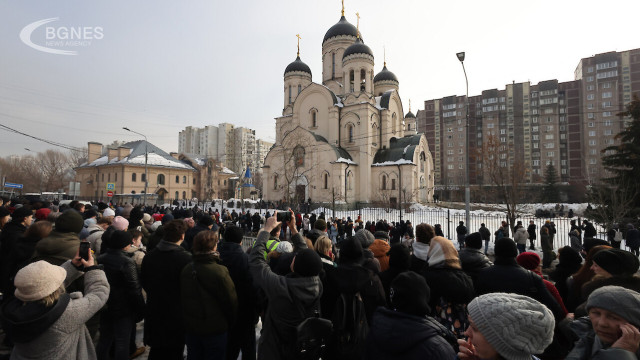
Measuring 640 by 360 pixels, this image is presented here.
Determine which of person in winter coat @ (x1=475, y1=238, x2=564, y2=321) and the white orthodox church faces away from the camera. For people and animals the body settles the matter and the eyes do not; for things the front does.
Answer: the person in winter coat

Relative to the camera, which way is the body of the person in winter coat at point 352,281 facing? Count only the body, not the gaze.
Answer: away from the camera

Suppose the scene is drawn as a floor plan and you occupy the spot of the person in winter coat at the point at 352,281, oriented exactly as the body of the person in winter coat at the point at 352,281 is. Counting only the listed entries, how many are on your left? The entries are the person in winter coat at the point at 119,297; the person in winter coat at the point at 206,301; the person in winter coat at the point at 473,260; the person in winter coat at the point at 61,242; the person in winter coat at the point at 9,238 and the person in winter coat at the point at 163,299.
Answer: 5

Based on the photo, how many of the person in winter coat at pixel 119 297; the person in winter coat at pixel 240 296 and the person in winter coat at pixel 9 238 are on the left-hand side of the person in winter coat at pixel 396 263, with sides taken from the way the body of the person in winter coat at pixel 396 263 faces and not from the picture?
3

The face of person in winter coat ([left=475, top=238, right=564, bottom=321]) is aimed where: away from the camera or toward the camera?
away from the camera

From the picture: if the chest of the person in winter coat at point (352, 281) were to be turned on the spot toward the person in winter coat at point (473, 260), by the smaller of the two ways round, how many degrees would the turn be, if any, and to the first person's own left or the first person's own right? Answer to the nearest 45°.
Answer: approximately 45° to the first person's own right

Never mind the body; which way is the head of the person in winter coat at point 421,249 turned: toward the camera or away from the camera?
away from the camera

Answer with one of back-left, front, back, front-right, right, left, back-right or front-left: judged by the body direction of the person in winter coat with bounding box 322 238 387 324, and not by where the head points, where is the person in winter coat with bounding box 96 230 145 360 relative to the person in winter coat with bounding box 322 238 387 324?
left

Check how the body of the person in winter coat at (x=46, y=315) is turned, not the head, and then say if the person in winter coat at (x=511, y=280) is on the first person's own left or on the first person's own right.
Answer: on the first person's own right

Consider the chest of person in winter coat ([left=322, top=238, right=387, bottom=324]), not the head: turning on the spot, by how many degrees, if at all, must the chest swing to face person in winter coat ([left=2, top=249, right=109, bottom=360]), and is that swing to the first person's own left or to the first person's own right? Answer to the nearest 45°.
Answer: approximately 135° to the first person's own left

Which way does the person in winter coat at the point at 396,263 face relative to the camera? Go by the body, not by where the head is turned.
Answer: away from the camera

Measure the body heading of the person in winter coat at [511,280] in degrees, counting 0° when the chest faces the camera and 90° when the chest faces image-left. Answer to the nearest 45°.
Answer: approximately 180°

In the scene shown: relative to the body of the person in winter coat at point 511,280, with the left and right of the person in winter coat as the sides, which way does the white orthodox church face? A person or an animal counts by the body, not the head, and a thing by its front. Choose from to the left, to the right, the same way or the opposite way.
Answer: the opposite way

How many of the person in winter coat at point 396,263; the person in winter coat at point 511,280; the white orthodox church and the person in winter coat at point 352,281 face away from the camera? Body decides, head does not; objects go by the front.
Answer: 3

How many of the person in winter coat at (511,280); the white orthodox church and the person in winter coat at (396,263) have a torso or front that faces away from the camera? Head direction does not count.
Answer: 2

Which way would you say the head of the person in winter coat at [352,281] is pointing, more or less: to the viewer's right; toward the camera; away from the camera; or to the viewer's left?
away from the camera

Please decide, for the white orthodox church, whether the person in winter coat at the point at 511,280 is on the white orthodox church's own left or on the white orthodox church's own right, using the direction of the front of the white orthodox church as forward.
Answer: on the white orthodox church's own left

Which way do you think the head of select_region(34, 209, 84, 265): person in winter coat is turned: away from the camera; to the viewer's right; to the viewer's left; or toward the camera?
away from the camera
